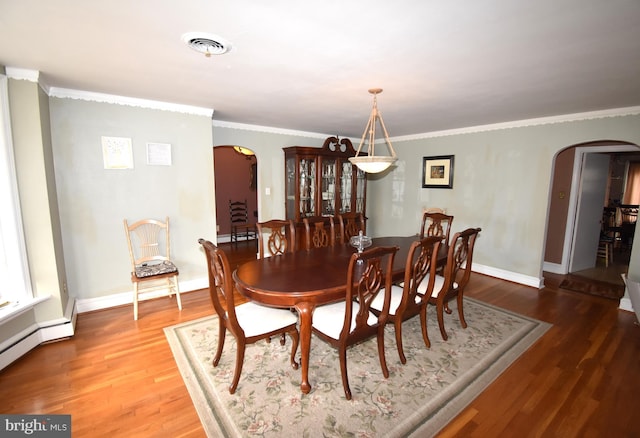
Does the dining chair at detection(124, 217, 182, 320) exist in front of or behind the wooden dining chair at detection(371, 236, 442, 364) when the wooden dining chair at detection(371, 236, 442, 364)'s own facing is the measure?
in front

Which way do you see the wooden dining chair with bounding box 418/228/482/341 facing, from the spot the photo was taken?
facing away from the viewer and to the left of the viewer

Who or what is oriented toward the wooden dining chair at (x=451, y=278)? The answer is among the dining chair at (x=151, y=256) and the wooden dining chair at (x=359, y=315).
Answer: the dining chair

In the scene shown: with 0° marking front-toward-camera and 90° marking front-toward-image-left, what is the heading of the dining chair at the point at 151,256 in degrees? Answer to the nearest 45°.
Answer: approximately 315°

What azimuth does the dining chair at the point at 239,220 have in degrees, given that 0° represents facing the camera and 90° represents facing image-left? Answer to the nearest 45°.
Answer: approximately 315°

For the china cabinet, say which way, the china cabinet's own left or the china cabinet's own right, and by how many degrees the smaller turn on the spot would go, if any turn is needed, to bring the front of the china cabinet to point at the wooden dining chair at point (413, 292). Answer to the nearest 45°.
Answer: approximately 45° to the china cabinet's own right

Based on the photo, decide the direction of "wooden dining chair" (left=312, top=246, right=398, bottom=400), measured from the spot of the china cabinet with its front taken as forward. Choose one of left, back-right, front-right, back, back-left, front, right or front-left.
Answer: front-right

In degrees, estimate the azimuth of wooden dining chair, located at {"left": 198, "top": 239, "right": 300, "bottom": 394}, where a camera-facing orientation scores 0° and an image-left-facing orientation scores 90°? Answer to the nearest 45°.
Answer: approximately 225°

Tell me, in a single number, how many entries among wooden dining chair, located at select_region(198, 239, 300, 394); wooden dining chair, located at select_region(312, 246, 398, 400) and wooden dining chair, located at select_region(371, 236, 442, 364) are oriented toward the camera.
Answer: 0

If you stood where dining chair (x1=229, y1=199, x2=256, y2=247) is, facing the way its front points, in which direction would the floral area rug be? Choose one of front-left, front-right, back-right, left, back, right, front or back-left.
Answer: front-right

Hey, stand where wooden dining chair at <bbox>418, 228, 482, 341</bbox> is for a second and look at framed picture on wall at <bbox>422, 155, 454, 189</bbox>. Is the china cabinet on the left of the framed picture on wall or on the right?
left
